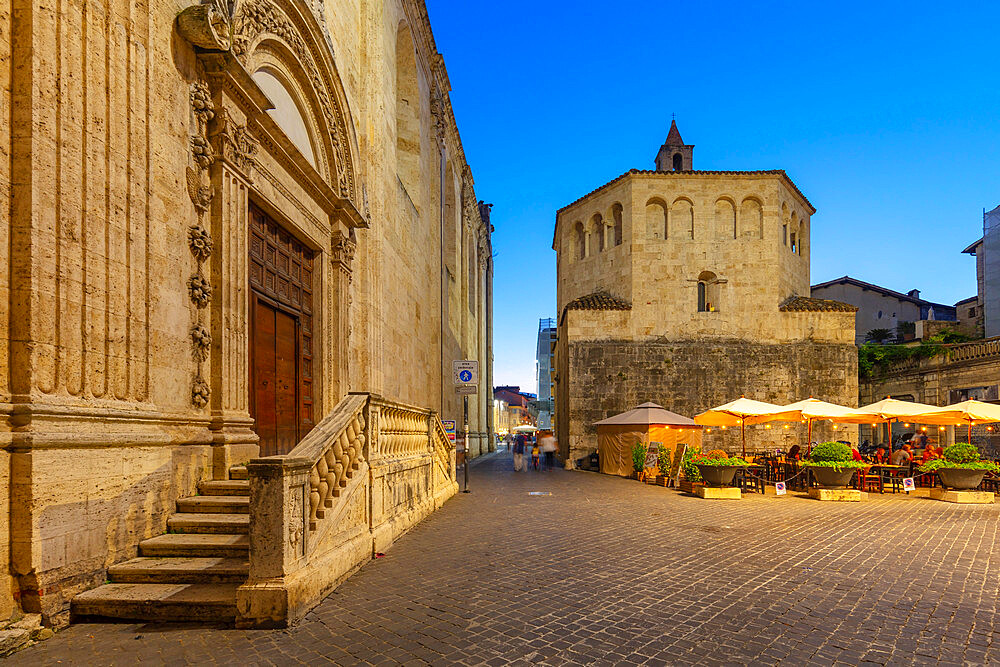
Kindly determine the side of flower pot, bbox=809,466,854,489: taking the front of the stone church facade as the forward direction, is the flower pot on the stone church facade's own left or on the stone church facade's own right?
on the stone church facade's own left

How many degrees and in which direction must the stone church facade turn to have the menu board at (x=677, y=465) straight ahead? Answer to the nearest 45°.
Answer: approximately 90° to its left

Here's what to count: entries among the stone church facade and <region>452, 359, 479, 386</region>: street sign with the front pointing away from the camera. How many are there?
0

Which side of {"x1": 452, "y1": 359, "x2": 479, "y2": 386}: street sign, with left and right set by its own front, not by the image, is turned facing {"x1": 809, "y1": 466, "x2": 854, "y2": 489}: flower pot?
left

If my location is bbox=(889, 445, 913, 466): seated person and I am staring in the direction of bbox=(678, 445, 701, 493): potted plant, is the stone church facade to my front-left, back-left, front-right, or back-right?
front-left

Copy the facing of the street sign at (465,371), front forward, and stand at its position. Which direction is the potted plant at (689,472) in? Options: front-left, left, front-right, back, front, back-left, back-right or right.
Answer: left

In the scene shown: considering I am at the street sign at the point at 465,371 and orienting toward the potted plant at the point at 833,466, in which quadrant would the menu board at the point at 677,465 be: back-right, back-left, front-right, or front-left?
front-left

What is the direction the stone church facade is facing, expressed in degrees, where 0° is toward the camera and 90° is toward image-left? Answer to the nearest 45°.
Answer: approximately 315°

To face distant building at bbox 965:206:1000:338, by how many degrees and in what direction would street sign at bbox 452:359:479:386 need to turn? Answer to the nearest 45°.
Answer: approximately 135° to its left

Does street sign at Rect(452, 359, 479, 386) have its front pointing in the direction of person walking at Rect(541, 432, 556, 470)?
no

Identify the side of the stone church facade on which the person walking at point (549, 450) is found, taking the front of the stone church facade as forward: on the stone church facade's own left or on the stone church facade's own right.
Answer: on the stone church facade's own left

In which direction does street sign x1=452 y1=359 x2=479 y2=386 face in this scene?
toward the camera
